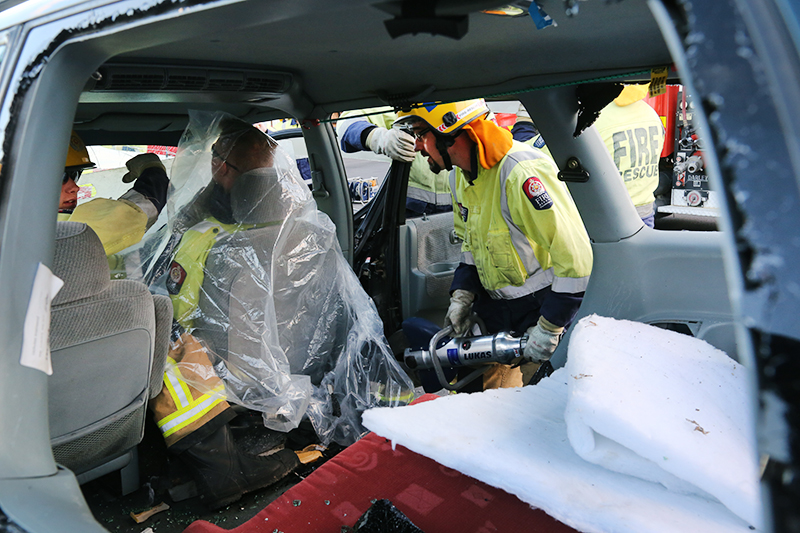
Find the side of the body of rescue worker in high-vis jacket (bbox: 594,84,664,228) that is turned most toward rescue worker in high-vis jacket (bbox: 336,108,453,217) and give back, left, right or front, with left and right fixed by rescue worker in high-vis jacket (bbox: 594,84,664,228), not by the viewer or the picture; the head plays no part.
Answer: left

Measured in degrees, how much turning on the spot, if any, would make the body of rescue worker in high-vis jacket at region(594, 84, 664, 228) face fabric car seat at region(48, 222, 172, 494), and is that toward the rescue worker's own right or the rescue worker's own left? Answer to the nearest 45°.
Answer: approximately 135° to the rescue worker's own left

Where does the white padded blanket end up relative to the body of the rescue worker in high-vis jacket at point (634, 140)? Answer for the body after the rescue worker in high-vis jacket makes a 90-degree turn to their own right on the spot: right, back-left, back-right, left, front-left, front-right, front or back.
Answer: right

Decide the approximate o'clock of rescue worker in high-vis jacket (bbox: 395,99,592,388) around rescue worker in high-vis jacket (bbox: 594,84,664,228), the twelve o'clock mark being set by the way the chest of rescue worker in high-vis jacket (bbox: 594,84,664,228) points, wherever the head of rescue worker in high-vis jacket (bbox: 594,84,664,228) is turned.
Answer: rescue worker in high-vis jacket (bbox: 395,99,592,388) is roughly at 7 o'clock from rescue worker in high-vis jacket (bbox: 594,84,664,228).

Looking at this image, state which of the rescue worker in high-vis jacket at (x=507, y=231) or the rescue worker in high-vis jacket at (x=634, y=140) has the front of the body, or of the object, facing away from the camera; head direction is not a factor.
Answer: the rescue worker in high-vis jacket at (x=634, y=140)

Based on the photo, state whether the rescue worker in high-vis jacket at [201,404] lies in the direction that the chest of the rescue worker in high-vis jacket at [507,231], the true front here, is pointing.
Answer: yes

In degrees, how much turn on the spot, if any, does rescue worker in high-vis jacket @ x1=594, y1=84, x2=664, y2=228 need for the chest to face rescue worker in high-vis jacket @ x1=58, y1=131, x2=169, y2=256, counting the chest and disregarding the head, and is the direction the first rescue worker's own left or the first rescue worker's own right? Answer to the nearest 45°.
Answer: approximately 135° to the first rescue worker's own left

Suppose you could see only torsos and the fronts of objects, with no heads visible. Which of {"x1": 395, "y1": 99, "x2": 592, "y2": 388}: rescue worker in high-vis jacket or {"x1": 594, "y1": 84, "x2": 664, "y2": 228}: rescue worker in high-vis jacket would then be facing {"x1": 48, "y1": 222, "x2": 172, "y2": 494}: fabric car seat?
{"x1": 395, "y1": 99, "x2": 592, "y2": 388}: rescue worker in high-vis jacket

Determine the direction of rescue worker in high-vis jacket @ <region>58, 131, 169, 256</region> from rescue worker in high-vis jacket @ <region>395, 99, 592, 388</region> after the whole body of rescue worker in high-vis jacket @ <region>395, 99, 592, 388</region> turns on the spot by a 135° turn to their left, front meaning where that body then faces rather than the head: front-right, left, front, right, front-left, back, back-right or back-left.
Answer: back

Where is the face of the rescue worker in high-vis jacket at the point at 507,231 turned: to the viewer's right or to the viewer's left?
to the viewer's left

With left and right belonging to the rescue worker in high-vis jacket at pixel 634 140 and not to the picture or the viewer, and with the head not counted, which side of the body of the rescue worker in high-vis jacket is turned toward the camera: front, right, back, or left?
back

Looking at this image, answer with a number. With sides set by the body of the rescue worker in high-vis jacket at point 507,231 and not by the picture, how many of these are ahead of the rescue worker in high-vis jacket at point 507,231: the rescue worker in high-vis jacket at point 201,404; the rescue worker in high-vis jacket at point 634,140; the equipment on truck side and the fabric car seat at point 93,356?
2

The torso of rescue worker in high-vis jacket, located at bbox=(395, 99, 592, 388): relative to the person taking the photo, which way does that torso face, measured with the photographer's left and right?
facing the viewer and to the left of the viewer

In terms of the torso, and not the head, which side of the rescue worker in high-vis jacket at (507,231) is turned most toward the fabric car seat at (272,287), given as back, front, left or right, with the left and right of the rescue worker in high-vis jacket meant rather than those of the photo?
front

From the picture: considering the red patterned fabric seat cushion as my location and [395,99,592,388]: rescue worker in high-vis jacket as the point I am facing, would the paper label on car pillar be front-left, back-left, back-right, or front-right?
back-left

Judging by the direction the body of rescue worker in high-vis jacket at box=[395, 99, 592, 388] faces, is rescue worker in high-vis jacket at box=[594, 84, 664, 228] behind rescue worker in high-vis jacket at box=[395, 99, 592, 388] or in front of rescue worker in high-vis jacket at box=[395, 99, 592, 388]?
behind

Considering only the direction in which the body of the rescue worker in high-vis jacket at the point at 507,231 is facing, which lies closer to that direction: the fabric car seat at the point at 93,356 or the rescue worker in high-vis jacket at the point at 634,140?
the fabric car seat

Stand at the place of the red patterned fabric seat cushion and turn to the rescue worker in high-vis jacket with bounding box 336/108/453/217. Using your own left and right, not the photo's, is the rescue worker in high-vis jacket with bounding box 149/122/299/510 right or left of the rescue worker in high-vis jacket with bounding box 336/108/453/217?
left

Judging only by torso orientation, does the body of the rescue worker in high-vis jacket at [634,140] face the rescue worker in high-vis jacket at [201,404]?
no
